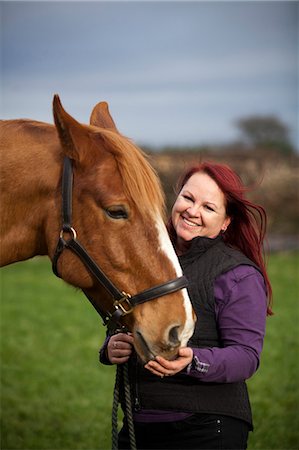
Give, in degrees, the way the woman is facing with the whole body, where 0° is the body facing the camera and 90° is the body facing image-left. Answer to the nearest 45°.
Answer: approximately 45°
